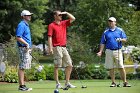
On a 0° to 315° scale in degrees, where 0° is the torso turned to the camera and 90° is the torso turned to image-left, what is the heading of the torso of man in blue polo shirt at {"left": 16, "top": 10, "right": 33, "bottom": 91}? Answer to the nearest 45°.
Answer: approximately 270°

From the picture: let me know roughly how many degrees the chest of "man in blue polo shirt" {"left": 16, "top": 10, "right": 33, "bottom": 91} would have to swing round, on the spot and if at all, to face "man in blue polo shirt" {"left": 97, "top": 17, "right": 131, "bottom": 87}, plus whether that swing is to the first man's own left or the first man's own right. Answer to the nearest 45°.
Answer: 0° — they already face them

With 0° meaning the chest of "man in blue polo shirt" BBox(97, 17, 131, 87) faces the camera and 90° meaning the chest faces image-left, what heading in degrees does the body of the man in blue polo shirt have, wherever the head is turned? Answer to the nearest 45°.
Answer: approximately 0°

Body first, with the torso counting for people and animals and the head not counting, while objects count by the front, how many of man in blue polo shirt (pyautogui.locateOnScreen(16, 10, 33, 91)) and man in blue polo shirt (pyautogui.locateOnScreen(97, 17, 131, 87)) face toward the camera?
1

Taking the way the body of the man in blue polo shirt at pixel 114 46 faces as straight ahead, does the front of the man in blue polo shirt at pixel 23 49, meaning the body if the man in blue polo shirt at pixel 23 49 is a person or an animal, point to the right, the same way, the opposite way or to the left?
to the left

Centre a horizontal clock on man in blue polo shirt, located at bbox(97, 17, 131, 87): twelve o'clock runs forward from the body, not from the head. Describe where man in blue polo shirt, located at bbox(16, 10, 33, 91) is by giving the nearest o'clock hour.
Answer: man in blue polo shirt, located at bbox(16, 10, 33, 91) is roughly at 2 o'clock from man in blue polo shirt, located at bbox(97, 17, 131, 87).
